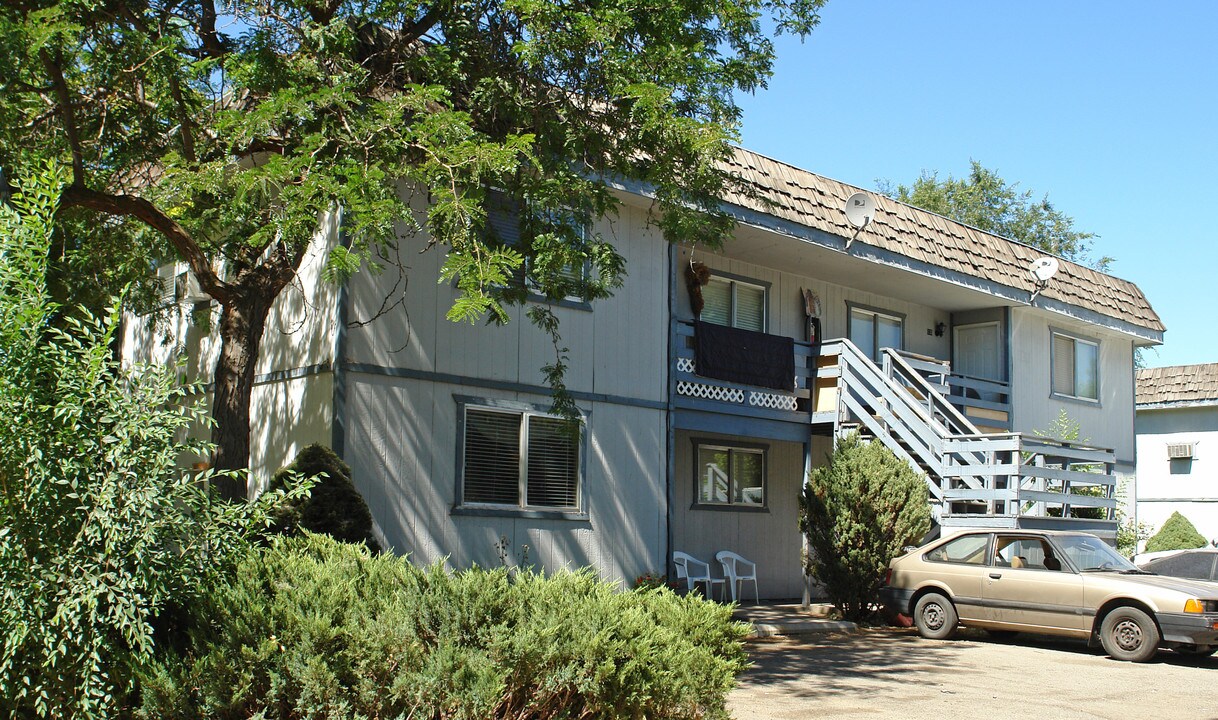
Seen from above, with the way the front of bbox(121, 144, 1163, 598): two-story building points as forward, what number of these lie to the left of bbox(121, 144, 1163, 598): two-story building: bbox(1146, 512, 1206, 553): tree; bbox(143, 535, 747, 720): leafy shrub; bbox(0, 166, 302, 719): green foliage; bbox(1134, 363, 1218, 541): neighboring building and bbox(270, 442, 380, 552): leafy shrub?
2

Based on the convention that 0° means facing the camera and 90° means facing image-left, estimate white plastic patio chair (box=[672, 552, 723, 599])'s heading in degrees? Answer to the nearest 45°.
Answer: approximately 315°

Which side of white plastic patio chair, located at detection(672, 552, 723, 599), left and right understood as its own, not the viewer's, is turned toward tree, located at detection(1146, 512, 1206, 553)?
front

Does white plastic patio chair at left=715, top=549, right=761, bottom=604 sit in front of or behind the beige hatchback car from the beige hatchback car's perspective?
behind

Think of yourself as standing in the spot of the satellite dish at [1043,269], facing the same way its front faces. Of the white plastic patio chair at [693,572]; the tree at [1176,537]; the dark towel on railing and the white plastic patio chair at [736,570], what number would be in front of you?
3

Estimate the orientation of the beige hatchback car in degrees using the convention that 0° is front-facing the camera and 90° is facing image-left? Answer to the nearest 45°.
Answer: approximately 315°

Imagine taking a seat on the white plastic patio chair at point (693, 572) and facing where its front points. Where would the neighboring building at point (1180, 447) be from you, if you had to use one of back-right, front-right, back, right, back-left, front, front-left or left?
left

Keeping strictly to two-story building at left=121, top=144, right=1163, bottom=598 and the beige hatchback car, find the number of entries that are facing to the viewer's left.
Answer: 0

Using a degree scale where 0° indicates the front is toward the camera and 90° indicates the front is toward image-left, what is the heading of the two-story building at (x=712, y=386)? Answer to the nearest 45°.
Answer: approximately 315°
